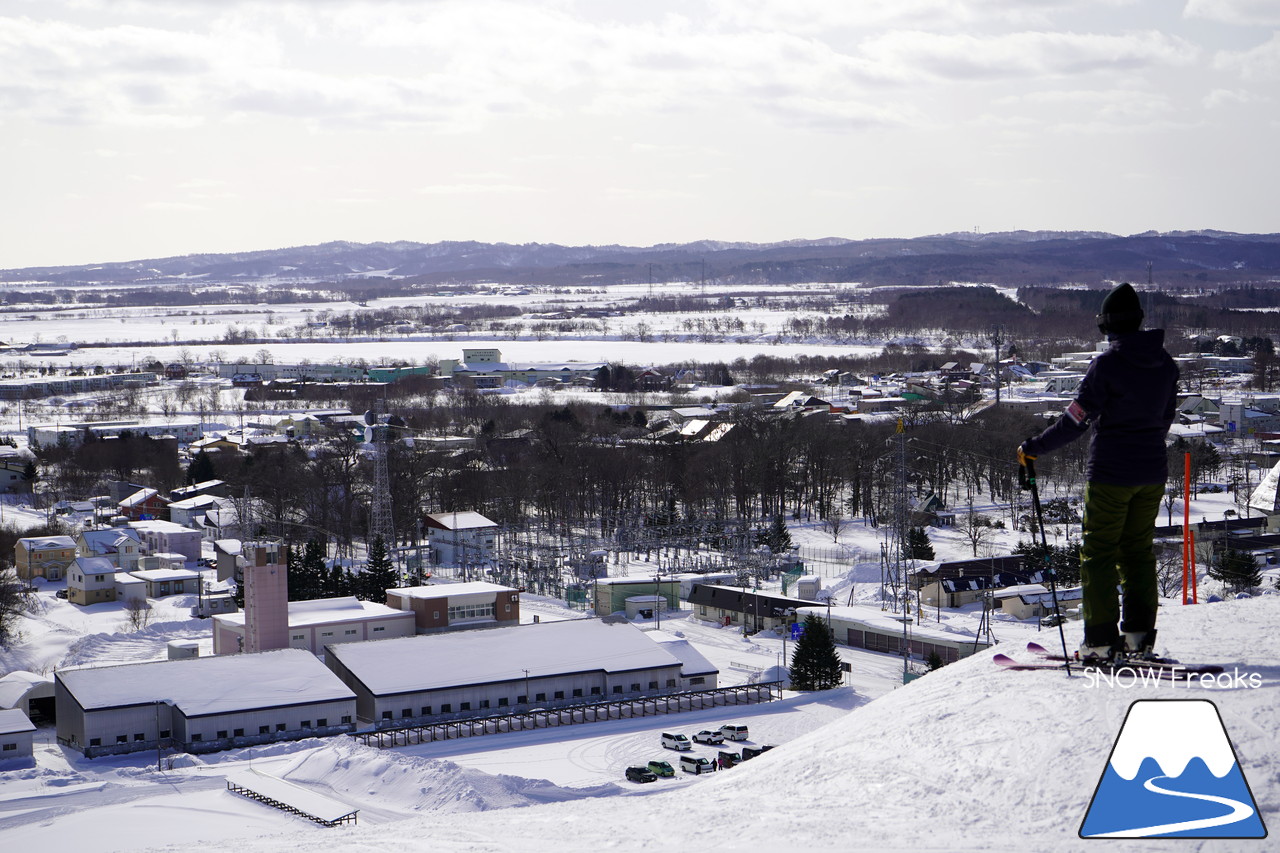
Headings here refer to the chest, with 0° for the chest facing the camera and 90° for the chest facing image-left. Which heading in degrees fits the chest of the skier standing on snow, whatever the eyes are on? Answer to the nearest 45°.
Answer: approximately 135°

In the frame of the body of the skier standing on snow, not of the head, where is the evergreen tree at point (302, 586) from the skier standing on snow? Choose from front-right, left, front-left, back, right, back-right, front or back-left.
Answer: front

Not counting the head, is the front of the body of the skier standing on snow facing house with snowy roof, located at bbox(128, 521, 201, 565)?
yes

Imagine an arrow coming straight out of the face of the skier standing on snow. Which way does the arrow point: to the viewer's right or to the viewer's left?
to the viewer's left

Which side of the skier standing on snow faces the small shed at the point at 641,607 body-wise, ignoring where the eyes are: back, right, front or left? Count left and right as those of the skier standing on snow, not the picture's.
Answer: front

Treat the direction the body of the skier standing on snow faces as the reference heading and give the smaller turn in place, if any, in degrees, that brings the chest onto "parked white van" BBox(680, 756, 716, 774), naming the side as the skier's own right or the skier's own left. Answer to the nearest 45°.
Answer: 0° — they already face it

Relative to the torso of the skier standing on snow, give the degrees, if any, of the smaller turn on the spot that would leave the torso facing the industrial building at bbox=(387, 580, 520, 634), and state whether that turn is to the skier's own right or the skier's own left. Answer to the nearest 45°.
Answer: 0° — they already face it

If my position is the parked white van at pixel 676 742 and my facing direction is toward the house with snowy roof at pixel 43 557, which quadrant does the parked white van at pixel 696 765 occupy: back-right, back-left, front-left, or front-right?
back-left

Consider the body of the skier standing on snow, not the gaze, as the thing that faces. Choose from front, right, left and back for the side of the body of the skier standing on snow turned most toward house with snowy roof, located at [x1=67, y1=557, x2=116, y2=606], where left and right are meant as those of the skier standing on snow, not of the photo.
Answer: front

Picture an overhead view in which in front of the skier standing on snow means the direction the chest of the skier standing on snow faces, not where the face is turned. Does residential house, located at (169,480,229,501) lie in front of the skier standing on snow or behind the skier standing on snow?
in front

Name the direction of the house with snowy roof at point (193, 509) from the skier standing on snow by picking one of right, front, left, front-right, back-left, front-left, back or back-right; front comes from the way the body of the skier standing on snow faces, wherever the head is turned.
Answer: front

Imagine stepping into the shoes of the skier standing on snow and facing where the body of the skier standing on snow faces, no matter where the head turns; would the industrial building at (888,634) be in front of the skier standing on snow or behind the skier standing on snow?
in front

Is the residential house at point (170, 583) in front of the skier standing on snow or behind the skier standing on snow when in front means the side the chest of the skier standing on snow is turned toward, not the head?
in front

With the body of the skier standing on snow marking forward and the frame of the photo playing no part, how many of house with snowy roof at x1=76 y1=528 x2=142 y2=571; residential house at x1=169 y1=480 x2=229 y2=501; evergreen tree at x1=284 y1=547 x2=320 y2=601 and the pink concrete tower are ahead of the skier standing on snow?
4
